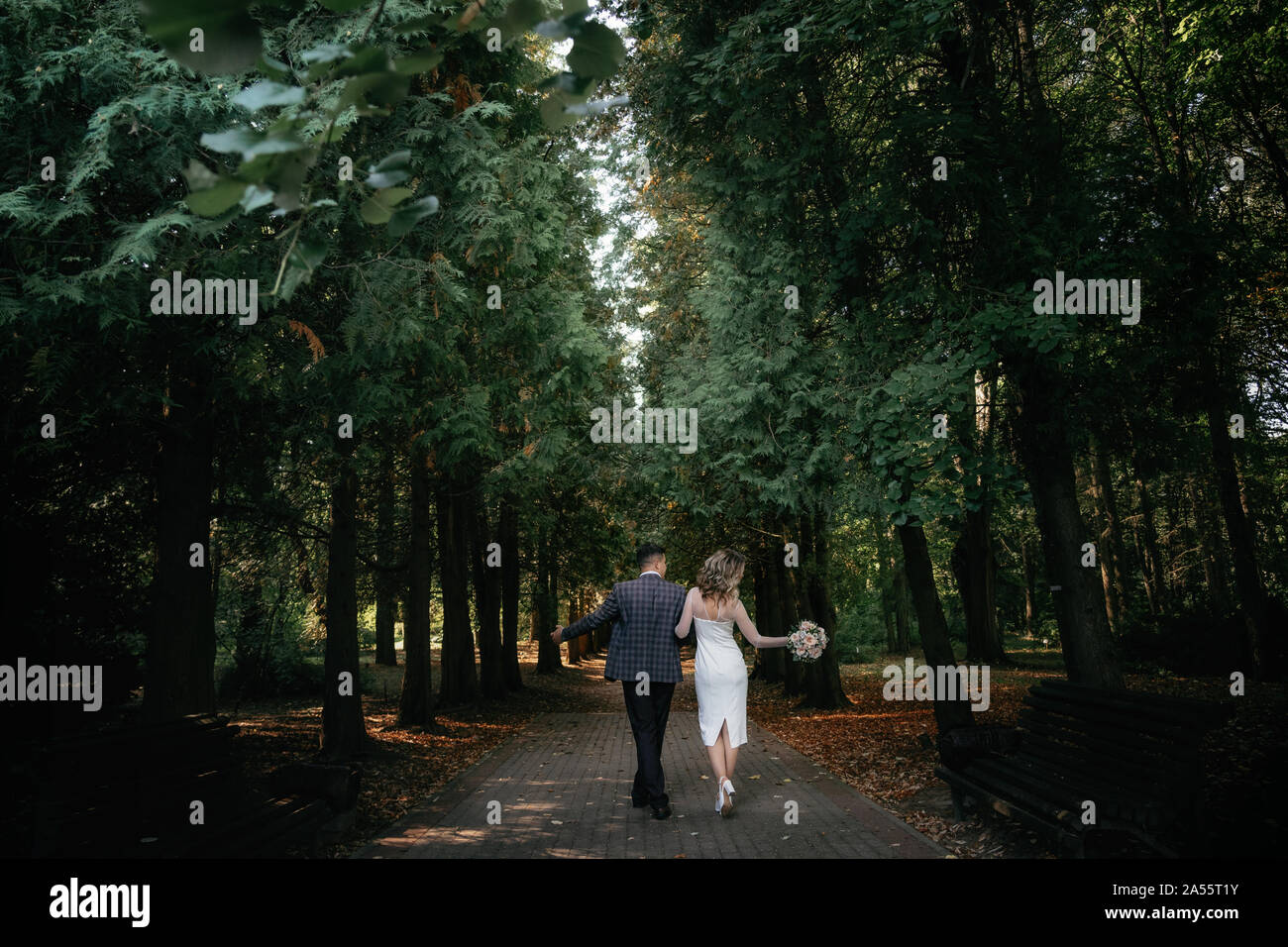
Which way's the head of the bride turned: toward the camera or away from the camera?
away from the camera

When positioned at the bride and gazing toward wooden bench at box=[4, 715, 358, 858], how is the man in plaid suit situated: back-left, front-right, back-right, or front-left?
front-right

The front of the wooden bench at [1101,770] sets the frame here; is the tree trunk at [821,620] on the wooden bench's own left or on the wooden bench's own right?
on the wooden bench's own right

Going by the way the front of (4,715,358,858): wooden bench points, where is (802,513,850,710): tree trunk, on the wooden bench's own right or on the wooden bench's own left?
on the wooden bench's own left

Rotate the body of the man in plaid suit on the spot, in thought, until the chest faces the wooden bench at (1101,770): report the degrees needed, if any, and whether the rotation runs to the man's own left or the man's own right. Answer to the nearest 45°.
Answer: approximately 135° to the man's own right

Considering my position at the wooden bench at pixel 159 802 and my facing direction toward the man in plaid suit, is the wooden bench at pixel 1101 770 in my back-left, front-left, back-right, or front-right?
front-right

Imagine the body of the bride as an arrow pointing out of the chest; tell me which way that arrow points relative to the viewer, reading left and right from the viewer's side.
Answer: facing away from the viewer

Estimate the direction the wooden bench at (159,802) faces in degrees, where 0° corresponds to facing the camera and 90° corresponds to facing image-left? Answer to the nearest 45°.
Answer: approximately 315°

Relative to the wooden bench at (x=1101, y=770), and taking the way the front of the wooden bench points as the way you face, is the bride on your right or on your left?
on your right

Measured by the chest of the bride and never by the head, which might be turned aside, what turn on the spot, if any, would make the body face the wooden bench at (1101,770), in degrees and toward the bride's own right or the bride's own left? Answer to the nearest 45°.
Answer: approximately 135° to the bride's own right

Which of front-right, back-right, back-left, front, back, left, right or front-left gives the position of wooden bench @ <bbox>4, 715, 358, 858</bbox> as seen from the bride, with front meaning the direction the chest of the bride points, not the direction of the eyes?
back-left

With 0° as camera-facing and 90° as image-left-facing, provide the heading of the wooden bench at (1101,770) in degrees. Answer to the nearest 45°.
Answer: approximately 45°

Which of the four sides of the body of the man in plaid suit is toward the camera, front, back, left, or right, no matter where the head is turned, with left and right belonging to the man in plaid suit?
back

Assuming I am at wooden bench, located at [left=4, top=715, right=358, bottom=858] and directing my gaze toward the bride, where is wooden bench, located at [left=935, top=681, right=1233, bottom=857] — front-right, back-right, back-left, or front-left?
front-right

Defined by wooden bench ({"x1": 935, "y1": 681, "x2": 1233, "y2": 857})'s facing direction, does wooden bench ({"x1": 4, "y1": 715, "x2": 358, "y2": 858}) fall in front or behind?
in front
